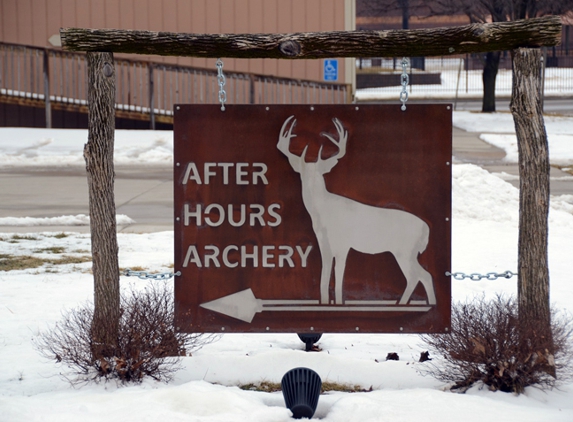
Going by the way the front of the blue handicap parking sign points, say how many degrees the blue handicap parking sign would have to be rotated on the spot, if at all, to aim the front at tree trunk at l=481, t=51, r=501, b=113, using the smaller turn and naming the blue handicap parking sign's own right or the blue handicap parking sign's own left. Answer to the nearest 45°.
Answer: approximately 135° to the blue handicap parking sign's own left

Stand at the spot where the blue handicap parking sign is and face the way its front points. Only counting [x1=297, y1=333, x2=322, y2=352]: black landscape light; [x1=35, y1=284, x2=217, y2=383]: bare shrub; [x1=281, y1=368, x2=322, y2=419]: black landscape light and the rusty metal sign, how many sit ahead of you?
4

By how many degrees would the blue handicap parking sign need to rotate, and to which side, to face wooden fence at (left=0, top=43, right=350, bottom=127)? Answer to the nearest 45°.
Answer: approximately 90° to its right

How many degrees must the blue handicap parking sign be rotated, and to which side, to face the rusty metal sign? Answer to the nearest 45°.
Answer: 0° — it already faces it

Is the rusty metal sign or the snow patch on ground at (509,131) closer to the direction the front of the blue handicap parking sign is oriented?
the rusty metal sign

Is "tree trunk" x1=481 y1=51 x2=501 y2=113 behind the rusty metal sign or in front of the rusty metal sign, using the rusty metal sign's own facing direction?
behind

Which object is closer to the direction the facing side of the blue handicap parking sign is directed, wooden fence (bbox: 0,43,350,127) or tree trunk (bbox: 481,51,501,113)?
the wooden fence

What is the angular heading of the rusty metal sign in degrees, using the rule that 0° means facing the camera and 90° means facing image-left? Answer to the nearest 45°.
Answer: approximately 0°

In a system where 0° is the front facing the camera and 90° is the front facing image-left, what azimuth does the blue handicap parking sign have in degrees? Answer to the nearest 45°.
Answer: approximately 0°

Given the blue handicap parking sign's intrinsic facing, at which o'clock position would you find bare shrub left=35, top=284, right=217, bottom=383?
The bare shrub is roughly at 12 o'clock from the blue handicap parking sign.

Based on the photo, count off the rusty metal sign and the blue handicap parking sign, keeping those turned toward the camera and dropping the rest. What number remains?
2

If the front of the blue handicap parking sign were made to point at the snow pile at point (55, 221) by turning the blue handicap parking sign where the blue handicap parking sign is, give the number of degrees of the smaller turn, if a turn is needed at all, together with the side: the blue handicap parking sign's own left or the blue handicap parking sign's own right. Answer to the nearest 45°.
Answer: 0° — it already faces it
